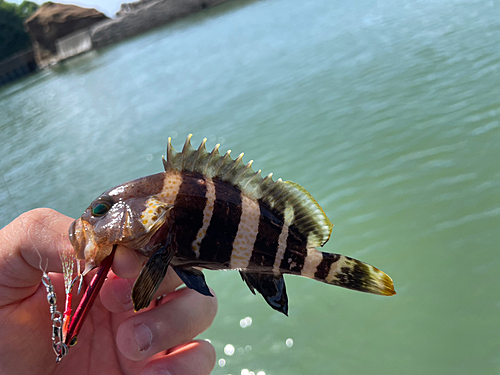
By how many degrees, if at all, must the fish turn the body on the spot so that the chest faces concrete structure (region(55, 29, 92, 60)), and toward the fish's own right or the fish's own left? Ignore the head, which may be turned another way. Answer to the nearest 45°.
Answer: approximately 90° to the fish's own right

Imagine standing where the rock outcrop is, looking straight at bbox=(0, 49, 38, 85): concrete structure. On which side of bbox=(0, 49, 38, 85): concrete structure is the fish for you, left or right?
left

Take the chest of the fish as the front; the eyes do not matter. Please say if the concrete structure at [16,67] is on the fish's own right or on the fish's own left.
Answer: on the fish's own right

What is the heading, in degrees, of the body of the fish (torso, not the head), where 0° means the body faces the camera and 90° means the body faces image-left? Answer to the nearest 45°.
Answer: approximately 90°

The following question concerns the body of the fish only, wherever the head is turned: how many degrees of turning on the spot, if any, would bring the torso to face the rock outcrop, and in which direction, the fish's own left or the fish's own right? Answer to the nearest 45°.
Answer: approximately 90° to the fish's own right
